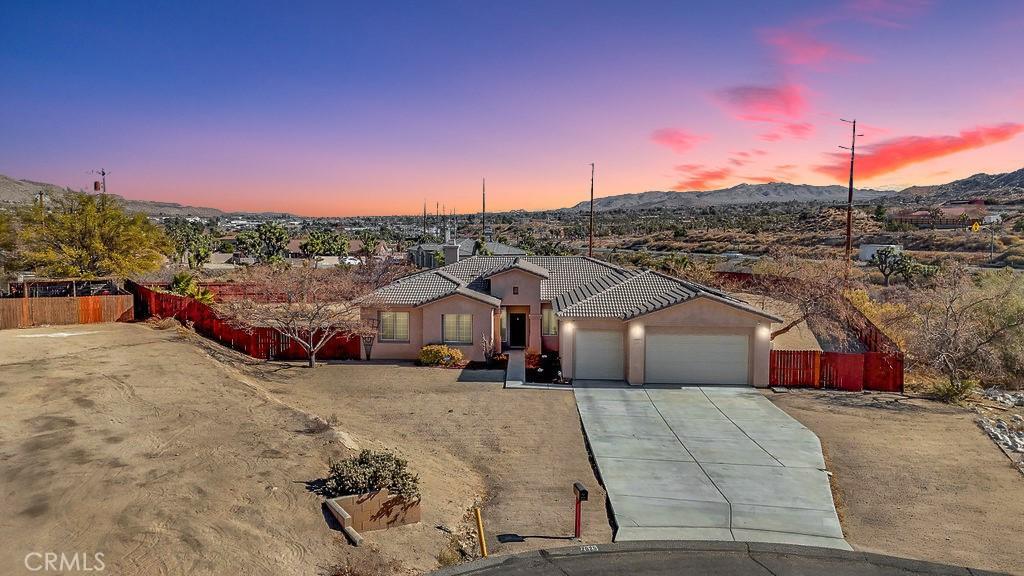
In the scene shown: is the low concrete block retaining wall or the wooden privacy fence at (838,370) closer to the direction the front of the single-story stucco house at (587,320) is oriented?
the low concrete block retaining wall

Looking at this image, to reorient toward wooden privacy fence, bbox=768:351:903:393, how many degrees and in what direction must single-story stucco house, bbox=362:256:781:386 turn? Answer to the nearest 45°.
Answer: approximately 90° to its left

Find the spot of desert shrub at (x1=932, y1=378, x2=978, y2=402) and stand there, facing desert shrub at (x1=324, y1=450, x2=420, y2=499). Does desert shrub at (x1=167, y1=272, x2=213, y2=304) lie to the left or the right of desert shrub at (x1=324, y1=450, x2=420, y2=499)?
right

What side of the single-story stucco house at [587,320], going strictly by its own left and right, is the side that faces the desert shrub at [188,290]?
right

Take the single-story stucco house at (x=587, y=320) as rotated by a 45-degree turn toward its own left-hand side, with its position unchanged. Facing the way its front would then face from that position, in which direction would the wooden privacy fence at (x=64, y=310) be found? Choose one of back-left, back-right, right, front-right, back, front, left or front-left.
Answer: back-right

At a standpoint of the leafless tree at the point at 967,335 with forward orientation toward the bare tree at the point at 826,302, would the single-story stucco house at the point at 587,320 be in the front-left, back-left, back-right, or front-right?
front-left

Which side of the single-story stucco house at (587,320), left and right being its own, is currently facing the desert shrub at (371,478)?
front

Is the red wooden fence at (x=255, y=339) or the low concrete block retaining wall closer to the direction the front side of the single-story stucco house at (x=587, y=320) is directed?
the low concrete block retaining wall

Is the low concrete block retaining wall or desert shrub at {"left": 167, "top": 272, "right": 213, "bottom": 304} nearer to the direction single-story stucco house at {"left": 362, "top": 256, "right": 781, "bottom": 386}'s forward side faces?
the low concrete block retaining wall

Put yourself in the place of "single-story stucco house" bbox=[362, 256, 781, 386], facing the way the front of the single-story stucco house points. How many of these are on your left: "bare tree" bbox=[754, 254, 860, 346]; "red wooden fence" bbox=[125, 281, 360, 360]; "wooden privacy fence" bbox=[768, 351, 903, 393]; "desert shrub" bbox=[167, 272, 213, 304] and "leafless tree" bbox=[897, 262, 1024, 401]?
3

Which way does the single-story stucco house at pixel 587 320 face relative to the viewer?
toward the camera

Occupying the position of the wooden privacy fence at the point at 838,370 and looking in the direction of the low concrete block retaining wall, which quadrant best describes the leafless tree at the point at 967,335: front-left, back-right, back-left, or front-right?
back-left

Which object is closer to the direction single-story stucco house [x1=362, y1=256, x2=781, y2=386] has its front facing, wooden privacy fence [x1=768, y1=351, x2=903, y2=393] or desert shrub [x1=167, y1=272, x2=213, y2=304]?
the wooden privacy fence

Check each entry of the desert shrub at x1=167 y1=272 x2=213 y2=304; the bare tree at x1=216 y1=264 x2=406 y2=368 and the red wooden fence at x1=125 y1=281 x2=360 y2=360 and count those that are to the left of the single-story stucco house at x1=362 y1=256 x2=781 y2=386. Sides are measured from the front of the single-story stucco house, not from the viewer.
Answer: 0

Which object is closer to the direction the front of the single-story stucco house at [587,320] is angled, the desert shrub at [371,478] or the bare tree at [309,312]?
the desert shrub

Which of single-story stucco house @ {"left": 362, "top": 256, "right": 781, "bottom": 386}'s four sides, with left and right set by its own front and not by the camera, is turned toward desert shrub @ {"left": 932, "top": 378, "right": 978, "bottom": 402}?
left

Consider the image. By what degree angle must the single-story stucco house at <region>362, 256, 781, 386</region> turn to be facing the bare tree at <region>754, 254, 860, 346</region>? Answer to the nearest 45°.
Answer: approximately 90° to its left

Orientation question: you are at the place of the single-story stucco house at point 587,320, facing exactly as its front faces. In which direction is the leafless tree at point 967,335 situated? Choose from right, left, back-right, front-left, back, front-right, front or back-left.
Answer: left

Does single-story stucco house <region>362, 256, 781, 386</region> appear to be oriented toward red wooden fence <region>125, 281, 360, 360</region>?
no

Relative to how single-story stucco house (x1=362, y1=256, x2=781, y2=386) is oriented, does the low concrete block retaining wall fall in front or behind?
in front
